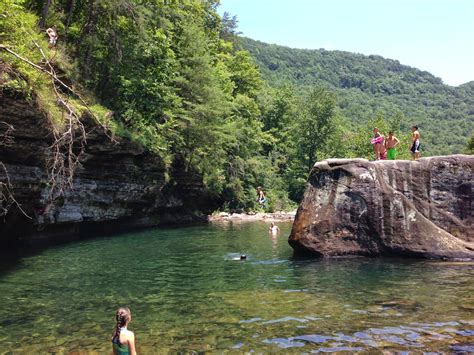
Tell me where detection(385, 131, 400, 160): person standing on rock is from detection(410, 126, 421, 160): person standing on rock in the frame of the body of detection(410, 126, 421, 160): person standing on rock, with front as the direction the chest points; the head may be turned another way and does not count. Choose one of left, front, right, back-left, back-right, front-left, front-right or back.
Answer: front-right

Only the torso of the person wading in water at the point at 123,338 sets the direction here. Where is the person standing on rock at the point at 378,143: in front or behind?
in front

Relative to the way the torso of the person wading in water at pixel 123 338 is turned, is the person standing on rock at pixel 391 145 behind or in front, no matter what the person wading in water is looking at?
in front

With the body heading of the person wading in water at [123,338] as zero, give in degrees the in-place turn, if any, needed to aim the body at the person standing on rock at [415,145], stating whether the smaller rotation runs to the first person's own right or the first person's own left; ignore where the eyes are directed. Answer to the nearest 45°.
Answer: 0° — they already face them

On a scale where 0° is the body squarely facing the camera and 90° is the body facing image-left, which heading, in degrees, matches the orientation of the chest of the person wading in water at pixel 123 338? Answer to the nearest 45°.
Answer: approximately 225°

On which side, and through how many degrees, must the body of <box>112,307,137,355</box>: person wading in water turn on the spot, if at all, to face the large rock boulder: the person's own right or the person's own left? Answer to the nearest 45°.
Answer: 0° — they already face it
